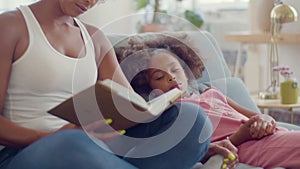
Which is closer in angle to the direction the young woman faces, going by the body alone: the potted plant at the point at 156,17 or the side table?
the side table

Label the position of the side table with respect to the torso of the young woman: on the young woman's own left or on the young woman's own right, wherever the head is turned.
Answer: on the young woman's own left

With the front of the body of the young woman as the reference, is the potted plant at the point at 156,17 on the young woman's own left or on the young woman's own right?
on the young woman's own left

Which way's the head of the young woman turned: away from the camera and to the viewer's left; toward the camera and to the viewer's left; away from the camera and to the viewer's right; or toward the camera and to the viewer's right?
toward the camera and to the viewer's right
